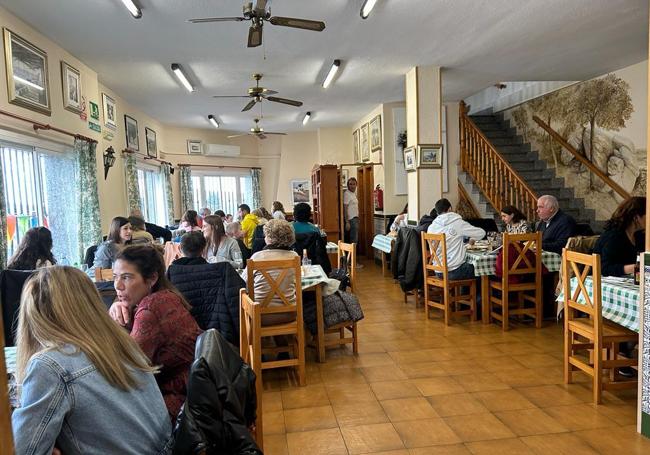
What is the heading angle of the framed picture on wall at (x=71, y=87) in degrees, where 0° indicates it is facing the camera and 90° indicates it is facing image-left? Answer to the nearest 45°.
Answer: approximately 315°

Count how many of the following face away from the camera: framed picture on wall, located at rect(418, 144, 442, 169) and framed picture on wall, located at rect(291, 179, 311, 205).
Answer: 0

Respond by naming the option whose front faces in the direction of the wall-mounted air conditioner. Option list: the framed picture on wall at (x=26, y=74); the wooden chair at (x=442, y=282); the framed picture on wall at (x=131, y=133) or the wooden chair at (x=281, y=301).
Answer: the wooden chair at (x=281, y=301)

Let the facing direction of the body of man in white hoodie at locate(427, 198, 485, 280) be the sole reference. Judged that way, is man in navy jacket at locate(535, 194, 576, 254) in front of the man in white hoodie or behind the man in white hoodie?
in front

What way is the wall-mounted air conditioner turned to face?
toward the camera

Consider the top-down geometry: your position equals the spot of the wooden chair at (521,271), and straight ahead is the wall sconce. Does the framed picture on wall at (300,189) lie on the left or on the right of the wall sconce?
right

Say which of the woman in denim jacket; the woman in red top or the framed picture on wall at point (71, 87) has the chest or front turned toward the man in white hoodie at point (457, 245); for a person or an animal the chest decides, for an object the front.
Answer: the framed picture on wall

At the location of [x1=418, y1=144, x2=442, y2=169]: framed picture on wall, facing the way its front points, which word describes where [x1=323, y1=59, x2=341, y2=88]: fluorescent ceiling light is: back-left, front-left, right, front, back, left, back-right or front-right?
right

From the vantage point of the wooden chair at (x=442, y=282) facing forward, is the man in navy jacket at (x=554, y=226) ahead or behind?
ahead

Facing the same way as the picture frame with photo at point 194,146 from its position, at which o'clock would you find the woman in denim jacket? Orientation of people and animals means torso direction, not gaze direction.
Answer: The woman in denim jacket is roughly at 12 o'clock from the picture frame with photo.

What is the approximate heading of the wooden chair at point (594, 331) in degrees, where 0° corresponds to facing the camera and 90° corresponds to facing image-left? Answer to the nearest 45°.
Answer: approximately 225°

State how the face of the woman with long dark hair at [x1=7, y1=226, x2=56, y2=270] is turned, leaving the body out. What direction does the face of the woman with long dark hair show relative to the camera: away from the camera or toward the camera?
away from the camera

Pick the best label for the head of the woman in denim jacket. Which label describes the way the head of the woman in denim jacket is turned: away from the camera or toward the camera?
away from the camera

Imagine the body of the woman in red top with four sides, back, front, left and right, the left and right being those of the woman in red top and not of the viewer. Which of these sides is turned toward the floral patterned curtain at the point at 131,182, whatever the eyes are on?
right

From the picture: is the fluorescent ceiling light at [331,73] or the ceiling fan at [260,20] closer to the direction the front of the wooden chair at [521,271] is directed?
the fluorescent ceiling light

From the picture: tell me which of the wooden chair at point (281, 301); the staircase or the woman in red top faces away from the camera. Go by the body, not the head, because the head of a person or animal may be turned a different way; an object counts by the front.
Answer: the wooden chair

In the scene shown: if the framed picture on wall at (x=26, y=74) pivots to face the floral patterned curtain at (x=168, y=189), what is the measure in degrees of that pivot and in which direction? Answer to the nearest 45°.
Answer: approximately 90° to its left

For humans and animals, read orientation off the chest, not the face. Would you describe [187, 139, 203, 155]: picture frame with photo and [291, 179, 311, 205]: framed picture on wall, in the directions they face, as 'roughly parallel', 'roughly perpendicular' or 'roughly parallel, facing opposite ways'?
roughly parallel

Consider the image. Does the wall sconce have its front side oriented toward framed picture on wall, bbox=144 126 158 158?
no

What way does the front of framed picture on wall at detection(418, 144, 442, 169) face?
toward the camera

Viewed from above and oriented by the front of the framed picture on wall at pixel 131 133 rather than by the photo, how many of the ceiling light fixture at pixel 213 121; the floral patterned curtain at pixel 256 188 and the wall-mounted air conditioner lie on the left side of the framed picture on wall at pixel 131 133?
3

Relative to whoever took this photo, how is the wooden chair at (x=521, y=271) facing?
facing away from the viewer and to the left of the viewer
